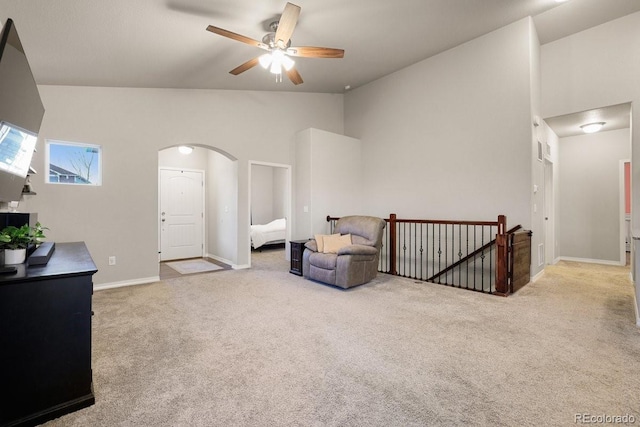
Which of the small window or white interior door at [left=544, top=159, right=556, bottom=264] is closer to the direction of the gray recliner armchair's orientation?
the small window

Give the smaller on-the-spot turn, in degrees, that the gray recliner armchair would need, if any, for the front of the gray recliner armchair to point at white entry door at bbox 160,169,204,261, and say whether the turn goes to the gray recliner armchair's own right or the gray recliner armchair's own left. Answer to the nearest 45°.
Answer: approximately 90° to the gray recliner armchair's own right

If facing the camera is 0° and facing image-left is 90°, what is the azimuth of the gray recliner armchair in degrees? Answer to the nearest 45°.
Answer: approximately 45°

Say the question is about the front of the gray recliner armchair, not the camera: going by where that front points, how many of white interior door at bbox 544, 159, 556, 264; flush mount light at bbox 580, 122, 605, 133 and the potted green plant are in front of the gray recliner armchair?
1

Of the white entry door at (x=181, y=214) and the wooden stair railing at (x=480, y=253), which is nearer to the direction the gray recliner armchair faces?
the white entry door

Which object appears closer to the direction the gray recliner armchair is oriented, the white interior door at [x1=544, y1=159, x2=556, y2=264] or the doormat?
the doormat

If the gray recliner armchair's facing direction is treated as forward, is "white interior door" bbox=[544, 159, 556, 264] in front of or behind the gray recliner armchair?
behind

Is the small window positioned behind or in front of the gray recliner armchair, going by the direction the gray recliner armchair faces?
in front

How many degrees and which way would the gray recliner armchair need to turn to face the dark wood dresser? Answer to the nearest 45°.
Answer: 0° — it already faces it

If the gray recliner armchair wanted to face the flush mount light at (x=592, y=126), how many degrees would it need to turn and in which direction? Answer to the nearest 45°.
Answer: approximately 135° to its left

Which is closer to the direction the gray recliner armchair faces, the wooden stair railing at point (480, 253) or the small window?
the small window

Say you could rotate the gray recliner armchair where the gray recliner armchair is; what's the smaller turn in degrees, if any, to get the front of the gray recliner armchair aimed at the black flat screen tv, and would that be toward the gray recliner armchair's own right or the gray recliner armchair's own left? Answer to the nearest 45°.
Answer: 0° — it already faces it
